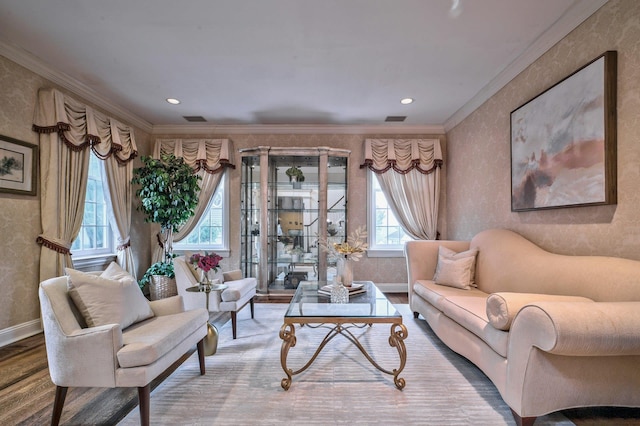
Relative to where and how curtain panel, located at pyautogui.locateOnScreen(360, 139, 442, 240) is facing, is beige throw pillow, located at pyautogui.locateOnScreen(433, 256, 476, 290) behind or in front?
in front

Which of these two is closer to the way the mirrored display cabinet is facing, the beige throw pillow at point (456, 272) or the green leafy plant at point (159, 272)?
the beige throw pillow

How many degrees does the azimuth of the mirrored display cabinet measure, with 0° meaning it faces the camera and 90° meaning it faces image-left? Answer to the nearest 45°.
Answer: approximately 0°

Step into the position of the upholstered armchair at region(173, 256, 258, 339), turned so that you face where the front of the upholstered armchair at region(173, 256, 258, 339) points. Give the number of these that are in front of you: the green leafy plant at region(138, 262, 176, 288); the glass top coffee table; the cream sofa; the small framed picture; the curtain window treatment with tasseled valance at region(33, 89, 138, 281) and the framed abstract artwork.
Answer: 3

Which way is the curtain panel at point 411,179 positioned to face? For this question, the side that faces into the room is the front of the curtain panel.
toward the camera

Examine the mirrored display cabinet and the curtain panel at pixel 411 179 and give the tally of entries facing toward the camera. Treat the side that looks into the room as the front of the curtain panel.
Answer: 2

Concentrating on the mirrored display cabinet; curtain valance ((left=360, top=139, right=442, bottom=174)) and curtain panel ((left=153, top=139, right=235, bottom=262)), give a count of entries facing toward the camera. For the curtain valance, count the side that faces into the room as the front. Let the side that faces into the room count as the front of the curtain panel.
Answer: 3

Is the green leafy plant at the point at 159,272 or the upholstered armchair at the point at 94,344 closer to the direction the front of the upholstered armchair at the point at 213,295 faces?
the upholstered armchair

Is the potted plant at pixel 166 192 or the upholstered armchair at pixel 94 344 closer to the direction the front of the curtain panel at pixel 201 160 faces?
the upholstered armchair

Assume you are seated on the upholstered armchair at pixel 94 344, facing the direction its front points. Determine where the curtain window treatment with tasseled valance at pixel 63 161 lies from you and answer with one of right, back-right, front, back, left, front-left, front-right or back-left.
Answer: back-left

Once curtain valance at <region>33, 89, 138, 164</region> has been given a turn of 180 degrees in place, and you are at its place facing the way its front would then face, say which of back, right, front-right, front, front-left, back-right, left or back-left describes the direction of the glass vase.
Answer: back

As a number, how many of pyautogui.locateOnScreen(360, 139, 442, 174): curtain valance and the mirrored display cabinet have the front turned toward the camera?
2

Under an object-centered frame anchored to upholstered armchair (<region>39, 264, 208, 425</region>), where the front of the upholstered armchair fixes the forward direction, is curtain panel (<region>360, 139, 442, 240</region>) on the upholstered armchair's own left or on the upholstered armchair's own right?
on the upholstered armchair's own left

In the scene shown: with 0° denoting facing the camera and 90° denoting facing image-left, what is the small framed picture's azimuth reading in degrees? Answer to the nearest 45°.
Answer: approximately 315°

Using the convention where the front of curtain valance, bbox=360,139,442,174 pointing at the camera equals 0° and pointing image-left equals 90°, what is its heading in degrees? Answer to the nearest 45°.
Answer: approximately 0°

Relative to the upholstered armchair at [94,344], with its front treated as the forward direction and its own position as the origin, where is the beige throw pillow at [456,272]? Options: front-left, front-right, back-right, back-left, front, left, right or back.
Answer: front-left

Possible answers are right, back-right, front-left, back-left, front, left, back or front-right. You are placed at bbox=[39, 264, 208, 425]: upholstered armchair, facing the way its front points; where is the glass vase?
front-left

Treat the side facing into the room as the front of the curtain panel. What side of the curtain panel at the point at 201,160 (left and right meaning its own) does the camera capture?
front

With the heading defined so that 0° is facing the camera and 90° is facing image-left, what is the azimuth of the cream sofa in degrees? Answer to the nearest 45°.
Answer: approximately 45°

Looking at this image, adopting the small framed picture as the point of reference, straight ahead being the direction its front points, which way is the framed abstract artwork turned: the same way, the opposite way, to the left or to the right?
the opposite way
